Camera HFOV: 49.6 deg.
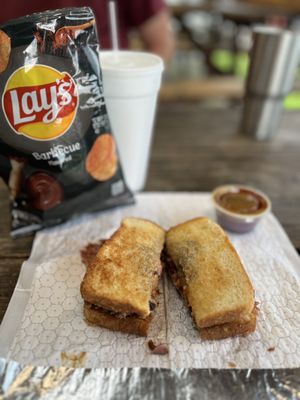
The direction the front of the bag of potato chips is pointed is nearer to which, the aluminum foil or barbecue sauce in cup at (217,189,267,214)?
the aluminum foil

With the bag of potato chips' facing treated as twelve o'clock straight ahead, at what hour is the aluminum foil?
The aluminum foil is roughly at 12 o'clock from the bag of potato chips.

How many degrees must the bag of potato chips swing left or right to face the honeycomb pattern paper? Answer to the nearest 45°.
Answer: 0° — it already faces it

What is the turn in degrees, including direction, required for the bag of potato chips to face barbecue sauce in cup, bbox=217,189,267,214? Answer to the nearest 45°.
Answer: approximately 90° to its left

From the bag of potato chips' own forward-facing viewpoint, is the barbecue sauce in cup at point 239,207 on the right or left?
on its left

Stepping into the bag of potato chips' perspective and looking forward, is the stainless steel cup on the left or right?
on its left

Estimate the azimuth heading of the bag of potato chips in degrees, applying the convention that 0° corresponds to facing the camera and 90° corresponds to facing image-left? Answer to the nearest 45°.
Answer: approximately 0°
